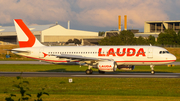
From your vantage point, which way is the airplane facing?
to the viewer's right
